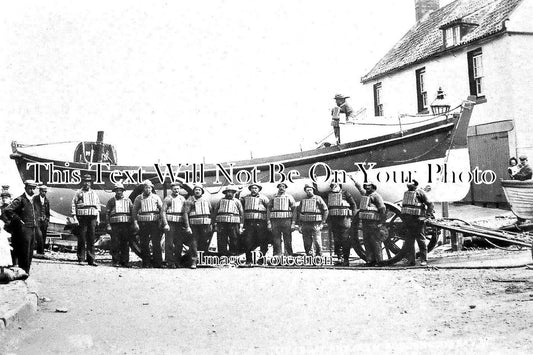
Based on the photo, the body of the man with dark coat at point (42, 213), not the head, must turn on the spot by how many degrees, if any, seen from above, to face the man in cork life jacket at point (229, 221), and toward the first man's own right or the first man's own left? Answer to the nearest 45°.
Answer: approximately 45° to the first man's own left

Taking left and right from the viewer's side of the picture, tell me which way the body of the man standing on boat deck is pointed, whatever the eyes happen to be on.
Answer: facing to the right of the viewer

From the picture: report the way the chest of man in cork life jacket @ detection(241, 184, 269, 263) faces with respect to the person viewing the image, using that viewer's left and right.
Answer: facing the viewer

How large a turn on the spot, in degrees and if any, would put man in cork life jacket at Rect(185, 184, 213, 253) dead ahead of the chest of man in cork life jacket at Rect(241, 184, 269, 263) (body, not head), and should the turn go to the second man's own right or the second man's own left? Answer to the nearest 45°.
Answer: approximately 90° to the second man's own right

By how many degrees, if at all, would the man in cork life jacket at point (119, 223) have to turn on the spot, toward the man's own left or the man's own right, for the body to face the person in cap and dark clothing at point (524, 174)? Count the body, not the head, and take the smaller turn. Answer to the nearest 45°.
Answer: approximately 90° to the man's own left

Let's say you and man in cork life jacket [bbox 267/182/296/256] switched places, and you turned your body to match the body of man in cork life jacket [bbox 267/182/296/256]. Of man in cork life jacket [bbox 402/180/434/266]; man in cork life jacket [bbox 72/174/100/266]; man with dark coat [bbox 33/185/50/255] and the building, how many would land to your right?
2

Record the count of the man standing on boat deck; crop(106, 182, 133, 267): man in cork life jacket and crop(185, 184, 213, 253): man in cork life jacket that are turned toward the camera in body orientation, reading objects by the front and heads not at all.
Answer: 2

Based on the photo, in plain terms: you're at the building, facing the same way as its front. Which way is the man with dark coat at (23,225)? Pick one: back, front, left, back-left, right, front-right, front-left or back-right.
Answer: front

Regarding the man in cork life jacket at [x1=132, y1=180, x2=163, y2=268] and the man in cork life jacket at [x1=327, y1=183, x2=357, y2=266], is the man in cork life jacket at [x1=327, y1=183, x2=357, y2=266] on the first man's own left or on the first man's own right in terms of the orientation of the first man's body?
on the first man's own left

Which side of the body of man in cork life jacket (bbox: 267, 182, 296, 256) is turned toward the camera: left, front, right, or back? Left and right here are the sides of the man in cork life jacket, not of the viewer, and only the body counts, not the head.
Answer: front

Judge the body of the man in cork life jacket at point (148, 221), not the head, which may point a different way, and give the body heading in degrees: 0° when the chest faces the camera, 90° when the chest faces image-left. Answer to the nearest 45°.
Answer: approximately 0°

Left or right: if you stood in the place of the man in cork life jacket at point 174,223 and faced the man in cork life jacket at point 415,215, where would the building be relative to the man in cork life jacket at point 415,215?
left
